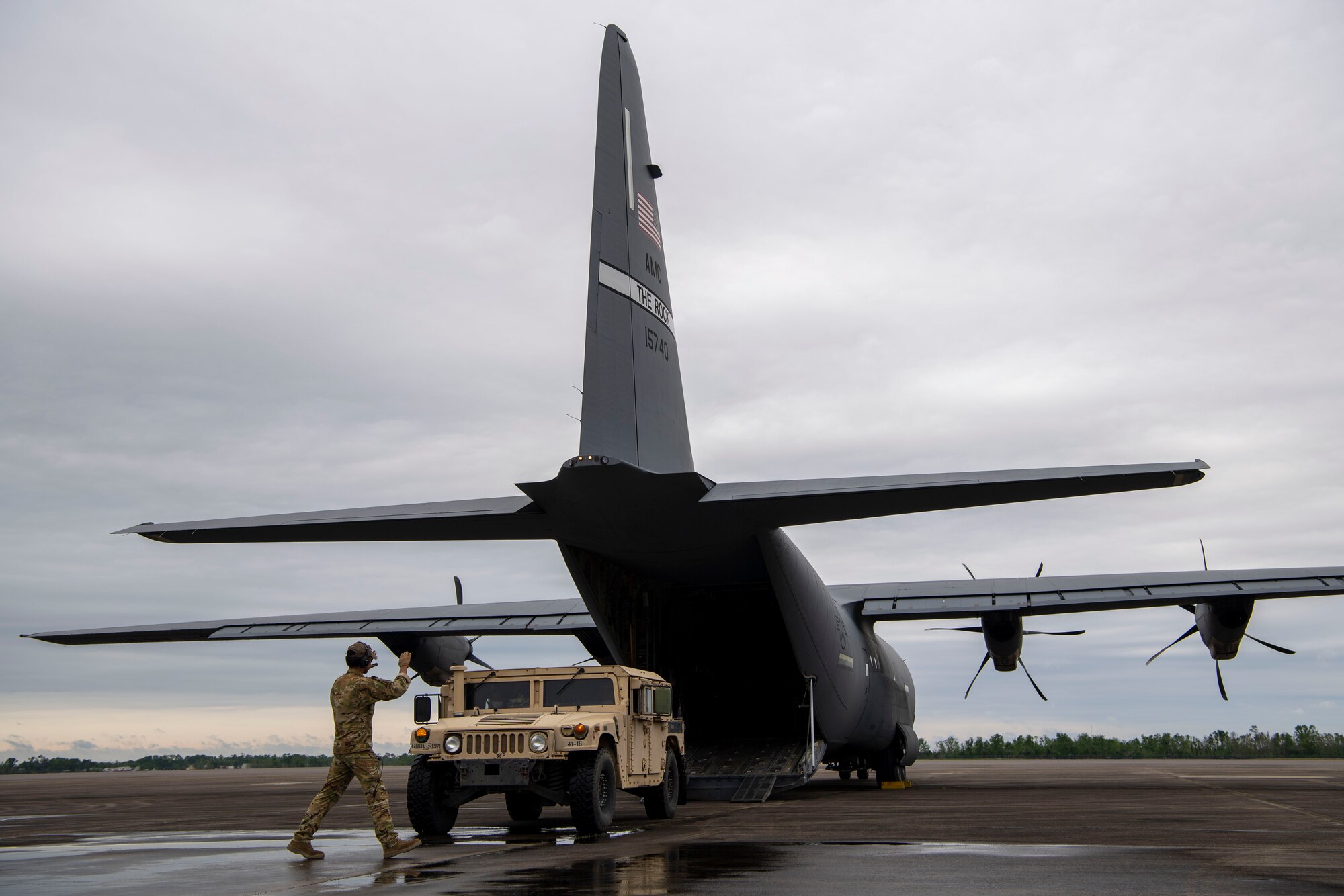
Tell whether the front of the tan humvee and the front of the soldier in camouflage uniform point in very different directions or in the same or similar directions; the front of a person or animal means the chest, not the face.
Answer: very different directions

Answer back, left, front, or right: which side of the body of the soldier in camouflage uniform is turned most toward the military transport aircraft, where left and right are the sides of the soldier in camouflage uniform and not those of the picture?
front

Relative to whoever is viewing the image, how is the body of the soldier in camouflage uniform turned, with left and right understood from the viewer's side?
facing away from the viewer and to the right of the viewer

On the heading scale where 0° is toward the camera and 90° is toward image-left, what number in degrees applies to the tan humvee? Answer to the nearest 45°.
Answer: approximately 45°

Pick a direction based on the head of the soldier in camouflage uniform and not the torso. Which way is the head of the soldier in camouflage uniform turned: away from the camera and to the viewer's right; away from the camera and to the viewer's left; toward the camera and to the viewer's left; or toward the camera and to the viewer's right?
away from the camera and to the viewer's right

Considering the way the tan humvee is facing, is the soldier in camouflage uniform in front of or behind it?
in front
